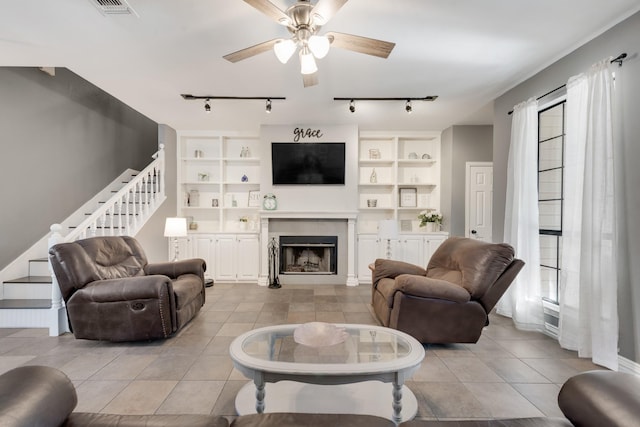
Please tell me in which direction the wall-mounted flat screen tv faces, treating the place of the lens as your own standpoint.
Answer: facing the viewer

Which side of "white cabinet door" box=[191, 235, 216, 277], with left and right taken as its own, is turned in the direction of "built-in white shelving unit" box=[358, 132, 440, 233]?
left

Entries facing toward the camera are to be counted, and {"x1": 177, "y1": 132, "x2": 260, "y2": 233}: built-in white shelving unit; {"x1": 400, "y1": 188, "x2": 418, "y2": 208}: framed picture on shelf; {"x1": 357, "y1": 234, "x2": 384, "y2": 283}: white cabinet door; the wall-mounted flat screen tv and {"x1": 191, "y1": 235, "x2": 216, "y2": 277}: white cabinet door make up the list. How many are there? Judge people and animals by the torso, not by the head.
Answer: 5

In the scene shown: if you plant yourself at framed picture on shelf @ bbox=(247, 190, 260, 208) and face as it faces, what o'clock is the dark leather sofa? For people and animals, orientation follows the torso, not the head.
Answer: The dark leather sofa is roughly at 12 o'clock from the framed picture on shelf.

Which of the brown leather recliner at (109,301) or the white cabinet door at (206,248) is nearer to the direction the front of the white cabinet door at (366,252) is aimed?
the brown leather recliner

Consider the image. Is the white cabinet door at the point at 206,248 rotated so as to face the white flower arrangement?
no

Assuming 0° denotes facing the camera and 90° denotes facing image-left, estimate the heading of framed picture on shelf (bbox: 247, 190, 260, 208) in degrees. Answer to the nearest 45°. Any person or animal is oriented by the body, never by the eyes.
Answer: approximately 0°

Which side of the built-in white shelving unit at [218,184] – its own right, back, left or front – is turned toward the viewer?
front

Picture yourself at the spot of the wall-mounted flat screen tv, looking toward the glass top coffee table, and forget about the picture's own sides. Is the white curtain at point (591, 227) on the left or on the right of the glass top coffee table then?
left

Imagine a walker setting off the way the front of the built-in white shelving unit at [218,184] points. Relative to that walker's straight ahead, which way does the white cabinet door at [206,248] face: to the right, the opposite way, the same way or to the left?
the same way

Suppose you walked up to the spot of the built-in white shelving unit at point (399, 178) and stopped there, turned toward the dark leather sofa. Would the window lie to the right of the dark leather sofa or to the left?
left

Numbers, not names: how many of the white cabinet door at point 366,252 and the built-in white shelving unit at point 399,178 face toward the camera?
2

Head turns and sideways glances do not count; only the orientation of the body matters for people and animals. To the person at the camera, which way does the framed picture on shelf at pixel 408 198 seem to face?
facing the viewer

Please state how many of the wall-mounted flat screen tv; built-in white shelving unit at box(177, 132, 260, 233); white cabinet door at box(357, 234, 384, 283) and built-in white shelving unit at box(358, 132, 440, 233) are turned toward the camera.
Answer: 4

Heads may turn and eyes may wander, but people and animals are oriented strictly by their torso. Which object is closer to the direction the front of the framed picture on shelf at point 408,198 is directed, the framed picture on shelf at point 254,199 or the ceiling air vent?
the ceiling air vent

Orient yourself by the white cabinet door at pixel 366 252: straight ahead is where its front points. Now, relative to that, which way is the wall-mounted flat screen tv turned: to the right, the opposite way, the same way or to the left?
the same way

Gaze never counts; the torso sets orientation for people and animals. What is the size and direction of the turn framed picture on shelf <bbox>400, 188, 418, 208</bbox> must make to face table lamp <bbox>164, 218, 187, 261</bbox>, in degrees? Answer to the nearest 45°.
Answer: approximately 45° to its right

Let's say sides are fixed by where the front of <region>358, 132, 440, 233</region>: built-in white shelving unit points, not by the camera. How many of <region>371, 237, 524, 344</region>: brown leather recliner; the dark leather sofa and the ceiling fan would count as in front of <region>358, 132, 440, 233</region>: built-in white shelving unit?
3
